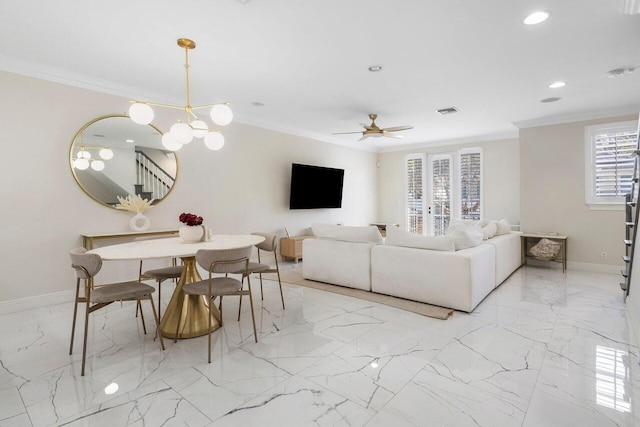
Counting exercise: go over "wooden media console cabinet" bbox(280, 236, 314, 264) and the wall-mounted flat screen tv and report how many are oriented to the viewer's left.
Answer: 0

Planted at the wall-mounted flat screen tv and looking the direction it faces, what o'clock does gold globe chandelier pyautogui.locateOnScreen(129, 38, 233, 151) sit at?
The gold globe chandelier is roughly at 2 o'clock from the wall-mounted flat screen tv.

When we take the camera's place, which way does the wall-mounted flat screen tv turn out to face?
facing the viewer and to the right of the viewer

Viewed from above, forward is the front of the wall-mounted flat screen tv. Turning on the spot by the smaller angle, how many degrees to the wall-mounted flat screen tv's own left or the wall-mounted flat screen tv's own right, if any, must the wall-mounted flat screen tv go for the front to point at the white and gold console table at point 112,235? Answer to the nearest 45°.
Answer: approximately 90° to the wall-mounted flat screen tv's own right

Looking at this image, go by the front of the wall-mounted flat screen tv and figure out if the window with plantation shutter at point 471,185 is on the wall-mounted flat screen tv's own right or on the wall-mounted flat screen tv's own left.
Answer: on the wall-mounted flat screen tv's own left

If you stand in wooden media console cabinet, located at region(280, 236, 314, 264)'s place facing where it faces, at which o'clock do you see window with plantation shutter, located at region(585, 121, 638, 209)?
The window with plantation shutter is roughly at 11 o'clock from the wooden media console cabinet.

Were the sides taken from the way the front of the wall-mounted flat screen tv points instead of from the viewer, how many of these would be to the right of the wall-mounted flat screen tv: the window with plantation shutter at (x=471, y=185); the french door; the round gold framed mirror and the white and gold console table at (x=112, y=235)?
2

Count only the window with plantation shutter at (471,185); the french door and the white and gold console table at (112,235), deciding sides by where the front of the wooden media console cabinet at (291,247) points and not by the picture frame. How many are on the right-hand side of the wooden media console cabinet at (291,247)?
1

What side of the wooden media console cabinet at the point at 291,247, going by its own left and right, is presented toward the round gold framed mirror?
right

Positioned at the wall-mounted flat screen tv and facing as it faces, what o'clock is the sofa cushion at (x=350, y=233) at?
The sofa cushion is roughly at 1 o'clock from the wall-mounted flat screen tv.

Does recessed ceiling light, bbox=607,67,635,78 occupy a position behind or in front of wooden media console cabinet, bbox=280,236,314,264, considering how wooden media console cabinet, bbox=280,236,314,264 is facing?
in front
